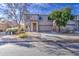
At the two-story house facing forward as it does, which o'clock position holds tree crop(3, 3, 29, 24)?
The tree is roughly at 3 o'clock from the two-story house.

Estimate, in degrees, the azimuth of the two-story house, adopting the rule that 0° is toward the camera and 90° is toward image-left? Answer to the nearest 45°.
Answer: approximately 0°
